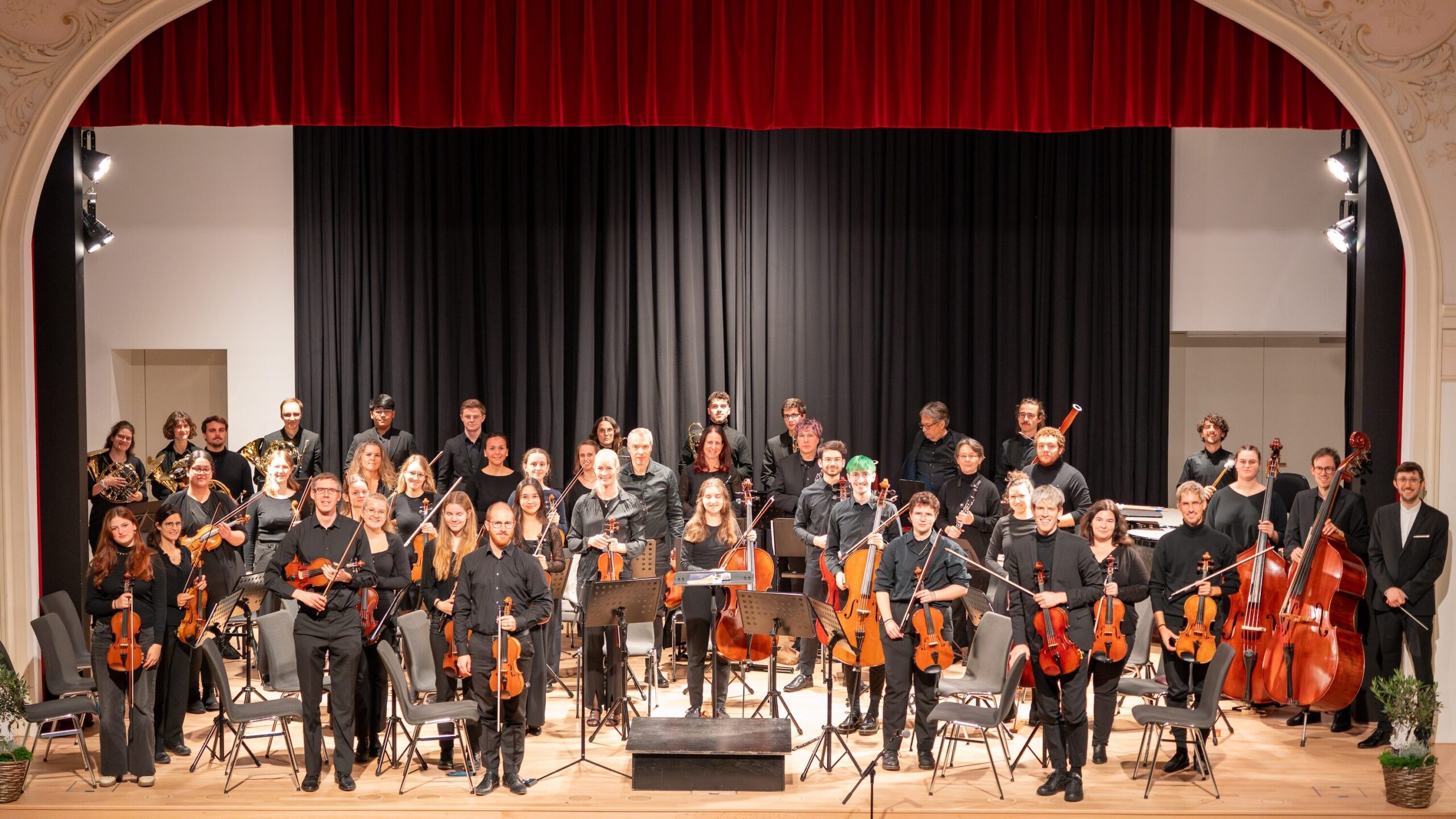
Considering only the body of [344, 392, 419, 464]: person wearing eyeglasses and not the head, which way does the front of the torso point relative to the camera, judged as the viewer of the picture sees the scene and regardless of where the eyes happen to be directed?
toward the camera

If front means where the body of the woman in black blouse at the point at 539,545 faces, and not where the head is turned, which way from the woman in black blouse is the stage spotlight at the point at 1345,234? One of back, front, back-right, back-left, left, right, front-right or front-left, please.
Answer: left

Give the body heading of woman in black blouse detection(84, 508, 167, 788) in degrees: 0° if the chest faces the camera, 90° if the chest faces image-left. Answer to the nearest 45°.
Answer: approximately 0°

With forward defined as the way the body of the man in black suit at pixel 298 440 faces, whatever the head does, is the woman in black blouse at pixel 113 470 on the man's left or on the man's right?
on the man's right

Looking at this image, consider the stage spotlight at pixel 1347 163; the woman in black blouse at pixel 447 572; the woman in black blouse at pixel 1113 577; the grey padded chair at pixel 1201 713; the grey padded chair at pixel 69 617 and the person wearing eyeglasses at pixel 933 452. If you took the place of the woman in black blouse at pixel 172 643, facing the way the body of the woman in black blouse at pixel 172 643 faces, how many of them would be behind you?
1

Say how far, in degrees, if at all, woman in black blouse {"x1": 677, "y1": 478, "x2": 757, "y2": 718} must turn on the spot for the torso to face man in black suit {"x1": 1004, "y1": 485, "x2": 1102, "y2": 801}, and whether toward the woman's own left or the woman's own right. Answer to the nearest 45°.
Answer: approximately 45° to the woman's own left

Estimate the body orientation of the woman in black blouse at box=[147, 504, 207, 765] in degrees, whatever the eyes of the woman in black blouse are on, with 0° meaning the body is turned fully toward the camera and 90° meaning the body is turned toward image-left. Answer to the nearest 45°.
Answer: approximately 315°

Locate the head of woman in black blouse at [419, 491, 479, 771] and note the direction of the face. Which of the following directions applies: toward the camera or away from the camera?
toward the camera

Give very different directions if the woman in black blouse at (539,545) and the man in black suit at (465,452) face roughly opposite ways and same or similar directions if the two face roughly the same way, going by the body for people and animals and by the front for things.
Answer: same or similar directions

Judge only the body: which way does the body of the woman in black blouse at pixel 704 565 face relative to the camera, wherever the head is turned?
toward the camera

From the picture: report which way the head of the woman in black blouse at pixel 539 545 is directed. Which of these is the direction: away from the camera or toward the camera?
toward the camera

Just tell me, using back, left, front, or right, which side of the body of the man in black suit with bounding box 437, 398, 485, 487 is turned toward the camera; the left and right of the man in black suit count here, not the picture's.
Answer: front

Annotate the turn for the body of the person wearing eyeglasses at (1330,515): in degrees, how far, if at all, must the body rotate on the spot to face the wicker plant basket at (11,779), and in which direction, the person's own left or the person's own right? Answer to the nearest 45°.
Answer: approximately 45° to the person's own right

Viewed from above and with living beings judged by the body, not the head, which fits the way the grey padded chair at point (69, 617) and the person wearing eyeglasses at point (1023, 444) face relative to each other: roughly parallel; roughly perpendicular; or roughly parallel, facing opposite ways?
roughly perpendicular

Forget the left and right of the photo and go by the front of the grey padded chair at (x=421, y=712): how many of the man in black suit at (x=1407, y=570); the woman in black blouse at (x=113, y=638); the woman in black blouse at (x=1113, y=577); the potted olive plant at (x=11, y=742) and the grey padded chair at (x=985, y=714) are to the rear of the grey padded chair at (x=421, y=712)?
2

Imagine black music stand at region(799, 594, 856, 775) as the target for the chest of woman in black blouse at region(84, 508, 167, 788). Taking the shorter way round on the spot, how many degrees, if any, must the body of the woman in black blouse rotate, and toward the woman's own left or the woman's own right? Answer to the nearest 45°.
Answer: approximately 90° to the woman's own left

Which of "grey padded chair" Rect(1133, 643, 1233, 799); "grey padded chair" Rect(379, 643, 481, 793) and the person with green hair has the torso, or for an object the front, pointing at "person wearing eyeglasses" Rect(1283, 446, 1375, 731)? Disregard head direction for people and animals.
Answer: "grey padded chair" Rect(379, 643, 481, 793)

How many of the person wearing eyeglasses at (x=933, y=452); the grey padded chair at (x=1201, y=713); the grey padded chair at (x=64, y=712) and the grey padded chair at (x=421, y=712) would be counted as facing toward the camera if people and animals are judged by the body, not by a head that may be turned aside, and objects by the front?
1
